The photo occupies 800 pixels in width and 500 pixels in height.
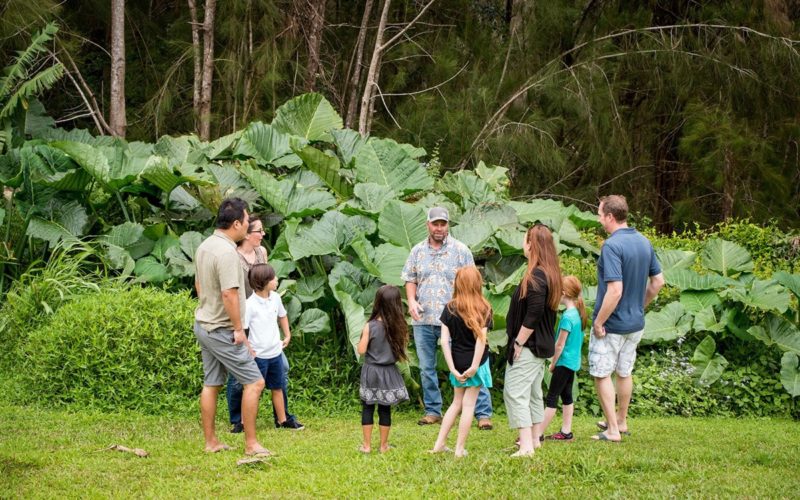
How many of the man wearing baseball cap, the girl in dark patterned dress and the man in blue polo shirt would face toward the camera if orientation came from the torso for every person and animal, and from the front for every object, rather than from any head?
1

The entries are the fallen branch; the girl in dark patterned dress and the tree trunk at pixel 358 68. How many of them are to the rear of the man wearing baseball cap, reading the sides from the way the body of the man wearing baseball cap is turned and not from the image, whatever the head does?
1

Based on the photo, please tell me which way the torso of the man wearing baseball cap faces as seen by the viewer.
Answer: toward the camera

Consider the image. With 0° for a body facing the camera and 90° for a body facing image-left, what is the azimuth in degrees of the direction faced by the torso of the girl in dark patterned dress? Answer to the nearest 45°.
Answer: approximately 135°

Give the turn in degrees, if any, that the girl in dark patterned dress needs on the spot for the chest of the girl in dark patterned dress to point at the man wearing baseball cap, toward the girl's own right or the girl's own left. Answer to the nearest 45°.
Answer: approximately 45° to the girl's own right

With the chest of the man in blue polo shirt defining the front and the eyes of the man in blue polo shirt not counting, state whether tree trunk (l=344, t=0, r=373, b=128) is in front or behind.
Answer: in front

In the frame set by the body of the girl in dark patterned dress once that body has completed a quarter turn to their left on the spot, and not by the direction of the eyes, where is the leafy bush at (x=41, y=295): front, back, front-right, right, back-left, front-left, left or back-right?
right

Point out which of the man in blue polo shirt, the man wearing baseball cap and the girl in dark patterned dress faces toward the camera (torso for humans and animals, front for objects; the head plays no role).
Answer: the man wearing baseball cap

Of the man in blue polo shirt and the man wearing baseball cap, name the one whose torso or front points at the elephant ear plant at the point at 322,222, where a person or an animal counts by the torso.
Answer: the man in blue polo shirt

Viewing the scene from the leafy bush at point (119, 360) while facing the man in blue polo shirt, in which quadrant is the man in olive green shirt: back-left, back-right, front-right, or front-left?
front-right

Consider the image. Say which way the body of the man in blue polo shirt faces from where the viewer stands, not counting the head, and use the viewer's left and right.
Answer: facing away from the viewer and to the left of the viewer
